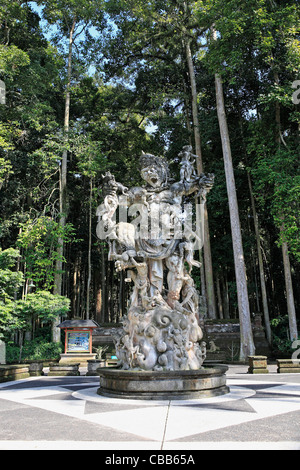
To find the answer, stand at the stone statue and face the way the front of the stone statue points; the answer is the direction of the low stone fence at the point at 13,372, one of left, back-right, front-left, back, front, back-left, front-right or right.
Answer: back-right

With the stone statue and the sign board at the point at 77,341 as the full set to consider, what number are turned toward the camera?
2

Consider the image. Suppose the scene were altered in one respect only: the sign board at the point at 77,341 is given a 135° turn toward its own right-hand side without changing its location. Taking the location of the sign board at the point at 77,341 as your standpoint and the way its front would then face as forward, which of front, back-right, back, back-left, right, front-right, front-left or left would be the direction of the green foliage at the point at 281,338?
back-right

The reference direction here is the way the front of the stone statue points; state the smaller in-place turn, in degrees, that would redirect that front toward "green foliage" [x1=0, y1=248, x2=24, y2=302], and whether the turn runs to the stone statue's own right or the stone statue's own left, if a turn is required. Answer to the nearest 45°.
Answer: approximately 135° to the stone statue's own right

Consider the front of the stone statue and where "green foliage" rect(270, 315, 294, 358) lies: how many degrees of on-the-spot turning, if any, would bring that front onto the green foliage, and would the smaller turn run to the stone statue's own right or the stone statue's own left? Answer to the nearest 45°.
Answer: approximately 135° to the stone statue's own left

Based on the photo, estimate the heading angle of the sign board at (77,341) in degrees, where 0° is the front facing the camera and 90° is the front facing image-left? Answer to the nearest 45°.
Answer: approximately 0°
